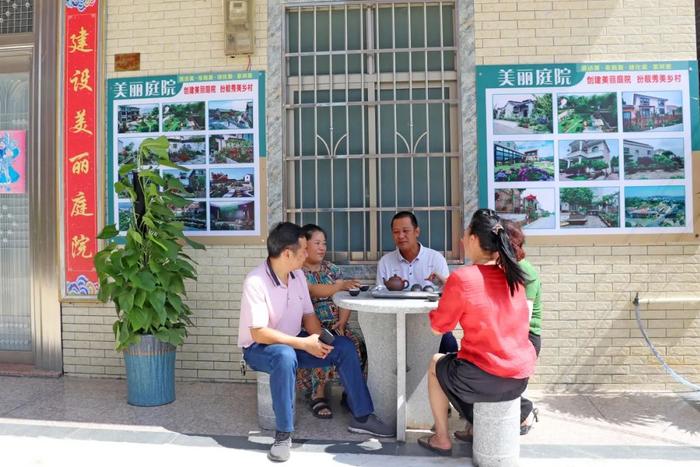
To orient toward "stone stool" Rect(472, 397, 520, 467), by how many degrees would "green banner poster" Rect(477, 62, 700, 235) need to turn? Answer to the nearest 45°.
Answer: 0° — it already faces it

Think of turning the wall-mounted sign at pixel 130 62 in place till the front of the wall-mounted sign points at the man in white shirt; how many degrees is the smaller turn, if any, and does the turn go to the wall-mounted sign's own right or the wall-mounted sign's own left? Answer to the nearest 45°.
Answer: approximately 45° to the wall-mounted sign's own left

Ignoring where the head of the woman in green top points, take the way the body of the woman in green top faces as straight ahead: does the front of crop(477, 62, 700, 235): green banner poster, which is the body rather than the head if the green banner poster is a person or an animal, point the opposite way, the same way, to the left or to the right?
to the left

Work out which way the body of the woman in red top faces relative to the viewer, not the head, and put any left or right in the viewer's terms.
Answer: facing away from the viewer and to the left of the viewer

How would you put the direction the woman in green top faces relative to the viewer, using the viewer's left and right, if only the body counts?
facing to the left of the viewer

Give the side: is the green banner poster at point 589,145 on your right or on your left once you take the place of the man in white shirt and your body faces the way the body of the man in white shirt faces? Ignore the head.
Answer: on your left

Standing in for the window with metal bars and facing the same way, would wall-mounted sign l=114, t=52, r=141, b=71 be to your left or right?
on your right

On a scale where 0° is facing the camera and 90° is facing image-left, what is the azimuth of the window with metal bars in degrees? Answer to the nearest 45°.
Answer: approximately 0°

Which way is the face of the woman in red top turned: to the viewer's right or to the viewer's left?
to the viewer's left
